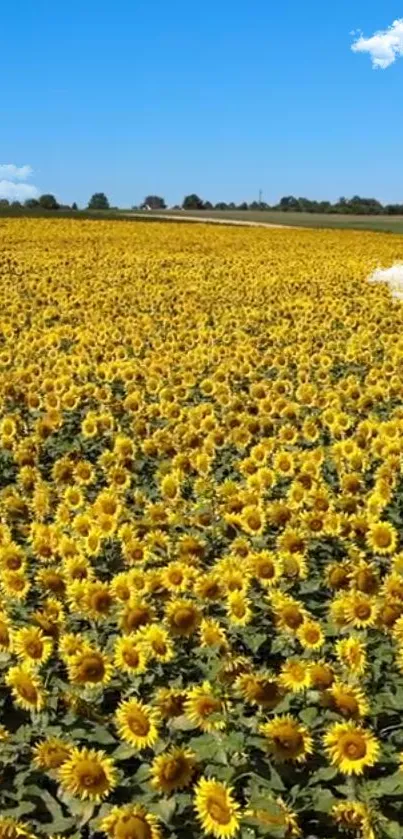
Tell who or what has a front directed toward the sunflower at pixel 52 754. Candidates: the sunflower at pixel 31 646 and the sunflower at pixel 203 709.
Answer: the sunflower at pixel 31 646

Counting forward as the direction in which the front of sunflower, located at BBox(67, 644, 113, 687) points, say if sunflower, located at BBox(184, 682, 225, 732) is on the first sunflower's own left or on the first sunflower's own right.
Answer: on the first sunflower's own left

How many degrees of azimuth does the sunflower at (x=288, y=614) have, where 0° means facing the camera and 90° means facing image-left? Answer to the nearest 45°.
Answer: approximately 0°

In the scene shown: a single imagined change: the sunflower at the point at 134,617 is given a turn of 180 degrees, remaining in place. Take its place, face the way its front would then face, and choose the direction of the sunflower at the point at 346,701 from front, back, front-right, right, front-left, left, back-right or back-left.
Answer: back-right

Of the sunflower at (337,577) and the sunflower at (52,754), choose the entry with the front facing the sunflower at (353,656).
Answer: the sunflower at (337,577)

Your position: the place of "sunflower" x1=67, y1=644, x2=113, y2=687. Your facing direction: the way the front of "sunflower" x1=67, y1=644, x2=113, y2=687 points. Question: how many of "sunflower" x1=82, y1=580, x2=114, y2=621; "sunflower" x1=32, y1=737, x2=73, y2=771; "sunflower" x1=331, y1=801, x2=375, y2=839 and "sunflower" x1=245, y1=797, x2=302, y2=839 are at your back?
1

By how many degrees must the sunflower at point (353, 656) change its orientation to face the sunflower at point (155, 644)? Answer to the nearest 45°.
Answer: approximately 90° to its right

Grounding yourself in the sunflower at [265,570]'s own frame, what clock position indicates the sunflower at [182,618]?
the sunflower at [182,618] is roughly at 1 o'clock from the sunflower at [265,570].

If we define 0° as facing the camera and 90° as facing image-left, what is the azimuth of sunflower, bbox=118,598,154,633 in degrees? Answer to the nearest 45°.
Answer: approximately 0°
